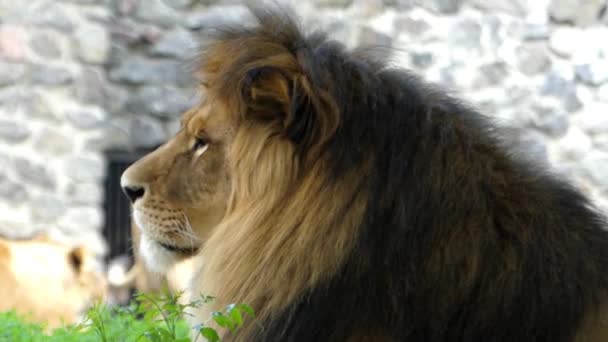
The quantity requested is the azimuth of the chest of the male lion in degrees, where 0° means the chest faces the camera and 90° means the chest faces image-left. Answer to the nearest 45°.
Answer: approximately 90°

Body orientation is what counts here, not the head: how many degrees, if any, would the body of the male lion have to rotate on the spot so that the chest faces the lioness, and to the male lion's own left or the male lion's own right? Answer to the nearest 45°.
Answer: approximately 45° to the male lion's own right
